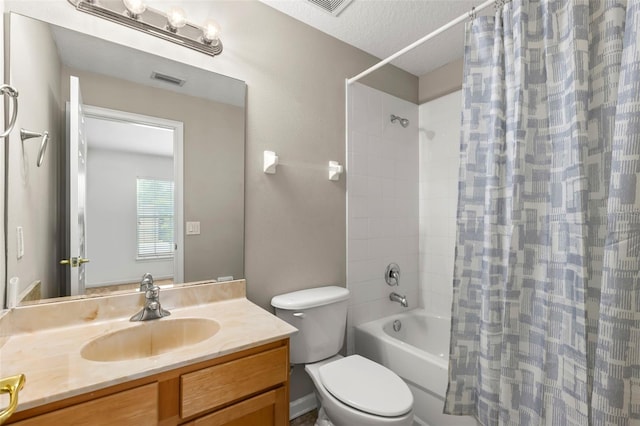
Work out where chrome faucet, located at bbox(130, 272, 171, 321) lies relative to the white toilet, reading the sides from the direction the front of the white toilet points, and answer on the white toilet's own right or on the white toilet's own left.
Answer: on the white toilet's own right

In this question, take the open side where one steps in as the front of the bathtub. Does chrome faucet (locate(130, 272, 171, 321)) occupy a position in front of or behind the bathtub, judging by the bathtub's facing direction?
in front

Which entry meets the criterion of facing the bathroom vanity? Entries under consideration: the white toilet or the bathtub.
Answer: the bathtub

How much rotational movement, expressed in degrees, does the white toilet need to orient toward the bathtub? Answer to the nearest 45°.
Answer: approximately 90° to its left

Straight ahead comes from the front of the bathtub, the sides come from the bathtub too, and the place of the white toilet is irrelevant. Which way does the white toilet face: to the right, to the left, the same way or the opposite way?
to the left

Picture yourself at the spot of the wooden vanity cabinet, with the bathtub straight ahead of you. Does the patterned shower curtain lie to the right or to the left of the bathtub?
right

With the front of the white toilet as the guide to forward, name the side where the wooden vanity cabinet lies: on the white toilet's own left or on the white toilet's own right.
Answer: on the white toilet's own right

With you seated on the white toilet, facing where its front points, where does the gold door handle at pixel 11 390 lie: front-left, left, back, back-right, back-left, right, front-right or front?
right

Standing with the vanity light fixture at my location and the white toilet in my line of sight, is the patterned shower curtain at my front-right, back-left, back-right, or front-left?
front-right

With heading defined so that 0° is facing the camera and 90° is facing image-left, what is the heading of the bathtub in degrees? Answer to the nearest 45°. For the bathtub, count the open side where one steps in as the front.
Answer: approximately 45°

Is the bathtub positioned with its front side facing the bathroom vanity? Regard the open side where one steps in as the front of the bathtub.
yes

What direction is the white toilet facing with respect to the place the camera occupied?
facing the viewer and to the right of the viewer

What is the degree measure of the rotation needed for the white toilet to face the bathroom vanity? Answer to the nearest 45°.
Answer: approximately 90° to its right
